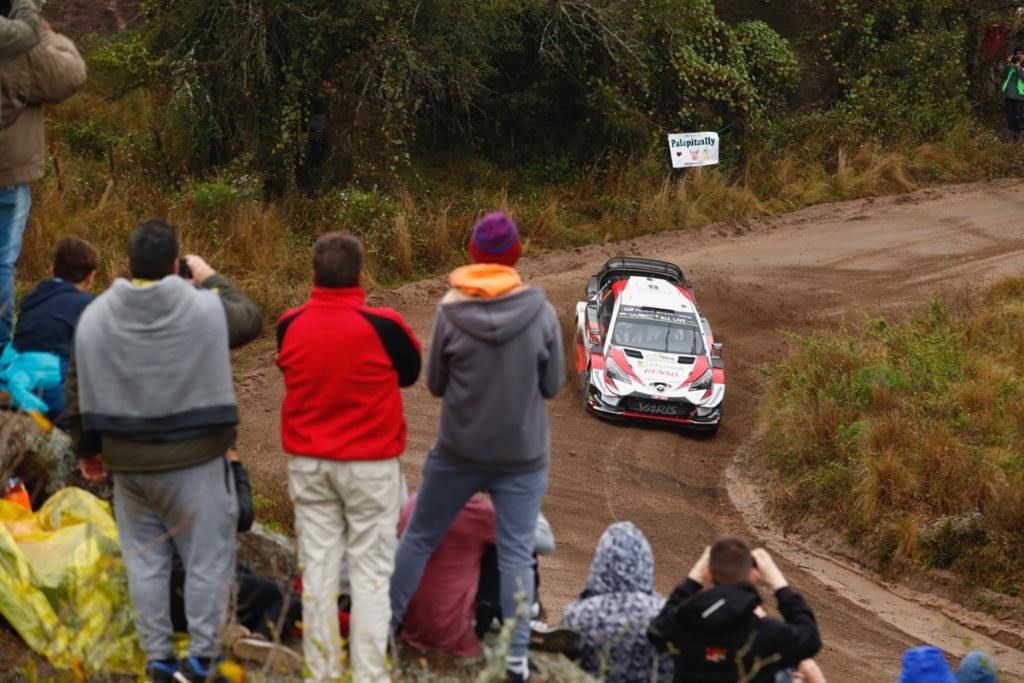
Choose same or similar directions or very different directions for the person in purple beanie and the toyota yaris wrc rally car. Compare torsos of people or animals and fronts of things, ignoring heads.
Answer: very different directions

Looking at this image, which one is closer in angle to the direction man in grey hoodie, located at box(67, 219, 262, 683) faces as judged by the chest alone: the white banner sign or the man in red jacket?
the white banner sign

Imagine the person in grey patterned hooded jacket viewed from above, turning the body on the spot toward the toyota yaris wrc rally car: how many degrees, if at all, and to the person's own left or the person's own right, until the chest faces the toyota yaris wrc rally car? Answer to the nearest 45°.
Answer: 0° — they already face it

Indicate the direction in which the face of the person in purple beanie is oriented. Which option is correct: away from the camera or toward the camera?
away from the camera

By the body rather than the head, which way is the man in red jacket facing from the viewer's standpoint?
away from the camera

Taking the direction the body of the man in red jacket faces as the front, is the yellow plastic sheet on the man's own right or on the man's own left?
on the man's own left

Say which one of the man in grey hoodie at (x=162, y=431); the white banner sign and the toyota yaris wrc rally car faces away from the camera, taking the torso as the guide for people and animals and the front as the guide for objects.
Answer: the man in grey hoodie

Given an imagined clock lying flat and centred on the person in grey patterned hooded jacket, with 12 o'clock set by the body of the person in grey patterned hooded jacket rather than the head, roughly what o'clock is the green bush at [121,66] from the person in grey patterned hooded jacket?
The green bush is roughly at 11 o'clock from the person in grey patterned hooded jacket.

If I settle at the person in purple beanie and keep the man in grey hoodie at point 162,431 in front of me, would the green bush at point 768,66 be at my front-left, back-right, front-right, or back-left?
back-right

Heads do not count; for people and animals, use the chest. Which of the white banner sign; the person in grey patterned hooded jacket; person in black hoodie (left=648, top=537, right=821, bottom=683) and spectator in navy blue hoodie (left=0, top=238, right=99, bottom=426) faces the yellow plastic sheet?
the white banner sign

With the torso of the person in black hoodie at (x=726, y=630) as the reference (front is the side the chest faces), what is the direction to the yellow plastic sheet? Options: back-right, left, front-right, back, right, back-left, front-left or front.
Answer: left

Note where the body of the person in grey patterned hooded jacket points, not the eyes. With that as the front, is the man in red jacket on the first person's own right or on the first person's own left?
on the first person's own left

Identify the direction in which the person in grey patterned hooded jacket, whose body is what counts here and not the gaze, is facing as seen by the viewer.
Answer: away from the camera

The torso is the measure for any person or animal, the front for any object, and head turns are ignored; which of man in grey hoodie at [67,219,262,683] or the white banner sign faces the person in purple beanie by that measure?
the white banner sign

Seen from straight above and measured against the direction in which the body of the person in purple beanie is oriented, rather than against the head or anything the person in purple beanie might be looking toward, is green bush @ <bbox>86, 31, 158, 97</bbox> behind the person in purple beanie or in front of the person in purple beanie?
in front

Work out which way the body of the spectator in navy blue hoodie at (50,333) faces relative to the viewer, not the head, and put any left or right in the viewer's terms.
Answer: facing away from the viewer and to the right of the viewer

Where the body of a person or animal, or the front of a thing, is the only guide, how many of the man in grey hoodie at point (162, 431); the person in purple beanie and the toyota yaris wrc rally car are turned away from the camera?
2

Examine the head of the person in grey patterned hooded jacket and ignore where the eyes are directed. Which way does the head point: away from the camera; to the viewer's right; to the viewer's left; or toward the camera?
away from the camera

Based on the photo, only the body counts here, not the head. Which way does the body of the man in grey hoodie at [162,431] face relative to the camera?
away from the camera
